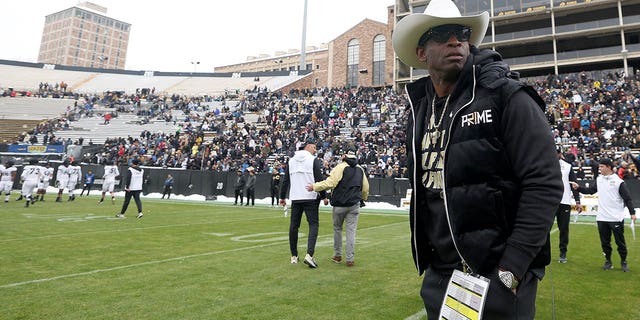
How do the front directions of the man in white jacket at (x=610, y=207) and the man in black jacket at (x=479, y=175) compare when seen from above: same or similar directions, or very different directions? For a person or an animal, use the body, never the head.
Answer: same or similar directions

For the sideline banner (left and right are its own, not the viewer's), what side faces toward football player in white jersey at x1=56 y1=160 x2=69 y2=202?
front

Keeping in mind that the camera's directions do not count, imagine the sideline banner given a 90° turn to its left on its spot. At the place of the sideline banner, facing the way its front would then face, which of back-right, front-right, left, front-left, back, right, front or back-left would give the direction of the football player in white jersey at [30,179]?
right

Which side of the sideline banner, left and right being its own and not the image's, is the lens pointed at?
front

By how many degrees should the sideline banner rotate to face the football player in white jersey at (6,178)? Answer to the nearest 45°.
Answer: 0° — it already faces them

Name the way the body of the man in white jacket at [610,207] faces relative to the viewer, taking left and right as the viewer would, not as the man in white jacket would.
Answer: facing the viewer and to the left of the viewer

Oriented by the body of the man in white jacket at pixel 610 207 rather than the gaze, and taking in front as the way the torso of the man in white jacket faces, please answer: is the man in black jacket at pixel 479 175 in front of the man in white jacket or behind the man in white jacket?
in front

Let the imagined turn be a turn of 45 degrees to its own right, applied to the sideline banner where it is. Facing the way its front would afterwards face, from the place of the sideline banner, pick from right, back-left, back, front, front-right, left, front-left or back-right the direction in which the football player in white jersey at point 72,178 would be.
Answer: front-left

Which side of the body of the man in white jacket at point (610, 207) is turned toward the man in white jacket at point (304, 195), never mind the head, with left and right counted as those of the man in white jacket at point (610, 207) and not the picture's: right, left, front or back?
front

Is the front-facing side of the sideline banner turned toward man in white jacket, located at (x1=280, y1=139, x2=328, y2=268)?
yes

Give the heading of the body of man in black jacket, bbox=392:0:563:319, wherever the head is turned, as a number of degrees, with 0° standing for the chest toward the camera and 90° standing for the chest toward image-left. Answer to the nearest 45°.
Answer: approximately 45°
